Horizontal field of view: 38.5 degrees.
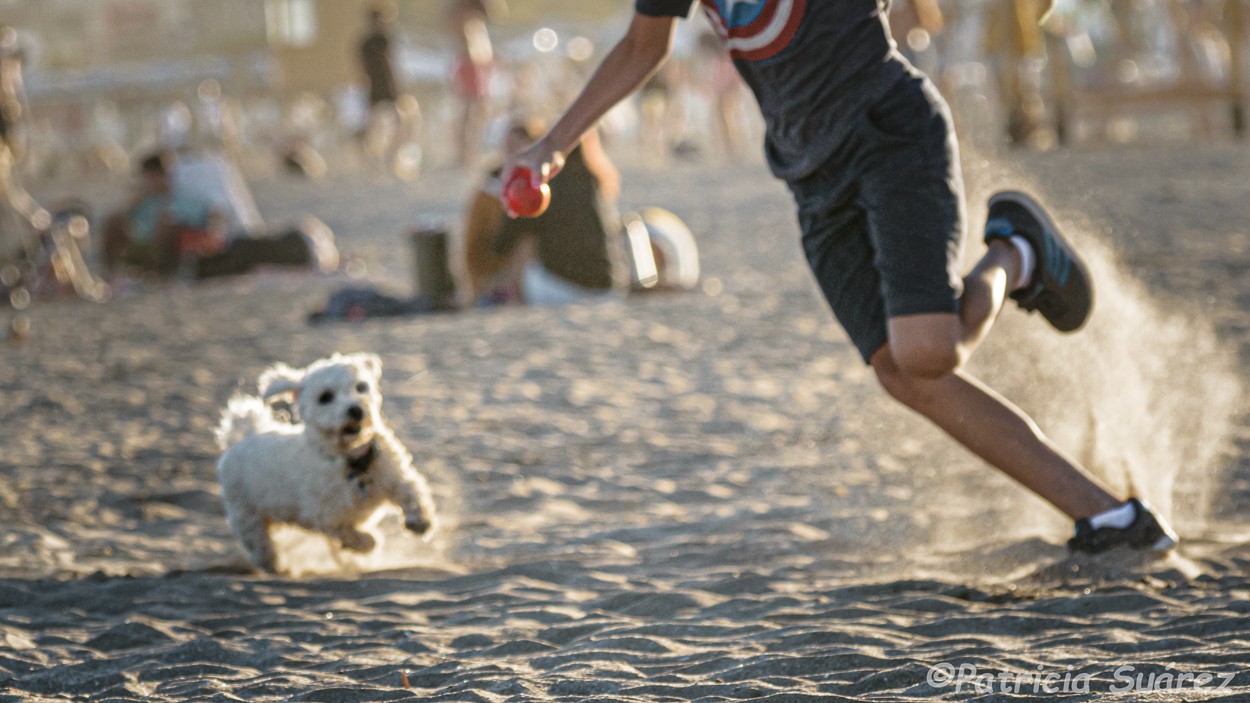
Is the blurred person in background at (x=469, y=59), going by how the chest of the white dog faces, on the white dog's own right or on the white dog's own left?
on the white dog's own left

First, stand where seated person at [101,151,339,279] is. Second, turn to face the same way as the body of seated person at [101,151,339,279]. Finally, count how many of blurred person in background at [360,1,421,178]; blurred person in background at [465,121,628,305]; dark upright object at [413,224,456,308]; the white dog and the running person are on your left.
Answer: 1

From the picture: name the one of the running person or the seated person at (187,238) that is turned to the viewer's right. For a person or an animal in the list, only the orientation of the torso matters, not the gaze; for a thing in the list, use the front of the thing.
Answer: the seated person

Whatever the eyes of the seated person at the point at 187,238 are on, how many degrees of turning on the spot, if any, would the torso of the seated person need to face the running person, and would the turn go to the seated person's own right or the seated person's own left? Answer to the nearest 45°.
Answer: approximately 90° to the seated person's own right

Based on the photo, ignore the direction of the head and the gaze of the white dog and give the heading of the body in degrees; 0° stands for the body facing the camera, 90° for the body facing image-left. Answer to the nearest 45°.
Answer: approximately 315°

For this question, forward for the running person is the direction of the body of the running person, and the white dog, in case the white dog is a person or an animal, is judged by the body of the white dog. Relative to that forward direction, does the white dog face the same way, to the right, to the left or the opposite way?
to the left

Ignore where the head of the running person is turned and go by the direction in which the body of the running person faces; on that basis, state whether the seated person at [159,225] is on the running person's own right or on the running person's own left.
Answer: on the running person's own right

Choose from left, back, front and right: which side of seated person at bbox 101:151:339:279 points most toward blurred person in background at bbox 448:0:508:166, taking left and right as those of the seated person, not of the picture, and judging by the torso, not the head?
left

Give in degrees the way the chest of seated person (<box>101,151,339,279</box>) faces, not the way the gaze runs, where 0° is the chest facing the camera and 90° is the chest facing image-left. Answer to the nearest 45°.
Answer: approximately 270°

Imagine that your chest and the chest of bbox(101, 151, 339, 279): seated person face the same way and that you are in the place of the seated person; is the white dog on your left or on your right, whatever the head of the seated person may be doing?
on your right

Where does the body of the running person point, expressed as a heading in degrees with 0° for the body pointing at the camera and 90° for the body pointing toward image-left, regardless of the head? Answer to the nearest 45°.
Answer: approximately 45°
